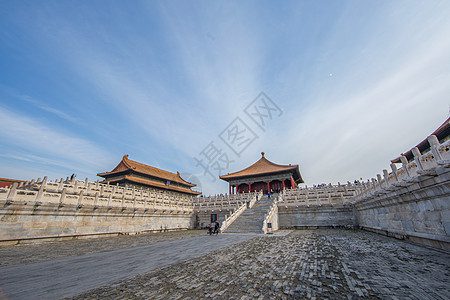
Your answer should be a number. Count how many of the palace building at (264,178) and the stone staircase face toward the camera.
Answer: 2

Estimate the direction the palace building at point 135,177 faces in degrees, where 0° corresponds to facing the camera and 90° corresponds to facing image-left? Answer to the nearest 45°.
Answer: approximately 315°

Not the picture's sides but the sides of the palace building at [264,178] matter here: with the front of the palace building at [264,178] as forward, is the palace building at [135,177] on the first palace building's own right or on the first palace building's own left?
on the first palace building's own right

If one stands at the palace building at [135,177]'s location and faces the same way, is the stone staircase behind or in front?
in front

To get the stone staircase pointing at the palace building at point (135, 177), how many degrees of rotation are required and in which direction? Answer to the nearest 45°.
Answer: approximately 135° to its right

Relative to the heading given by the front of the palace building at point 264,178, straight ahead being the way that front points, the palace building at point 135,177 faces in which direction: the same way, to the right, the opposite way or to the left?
to the left

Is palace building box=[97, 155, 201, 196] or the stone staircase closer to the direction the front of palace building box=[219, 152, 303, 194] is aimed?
the stone staircase

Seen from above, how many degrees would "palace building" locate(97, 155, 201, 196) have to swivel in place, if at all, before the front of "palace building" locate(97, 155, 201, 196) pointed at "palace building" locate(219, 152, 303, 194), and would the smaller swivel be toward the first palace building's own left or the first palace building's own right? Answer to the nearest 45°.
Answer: approximately 45° to the first palace building's own left

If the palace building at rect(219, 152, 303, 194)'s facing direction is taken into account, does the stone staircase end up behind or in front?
in front

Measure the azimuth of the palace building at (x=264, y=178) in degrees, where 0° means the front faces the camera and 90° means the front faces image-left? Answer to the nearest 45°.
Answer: approximately 0°

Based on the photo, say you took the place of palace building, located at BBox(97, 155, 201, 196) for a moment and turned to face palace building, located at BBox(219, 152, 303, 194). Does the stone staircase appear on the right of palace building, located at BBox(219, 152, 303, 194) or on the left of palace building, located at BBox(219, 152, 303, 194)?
right

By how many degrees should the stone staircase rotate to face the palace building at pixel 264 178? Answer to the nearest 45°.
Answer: approximately 180°

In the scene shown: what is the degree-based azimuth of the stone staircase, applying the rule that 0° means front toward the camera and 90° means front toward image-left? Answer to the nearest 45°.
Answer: approximately 0°
